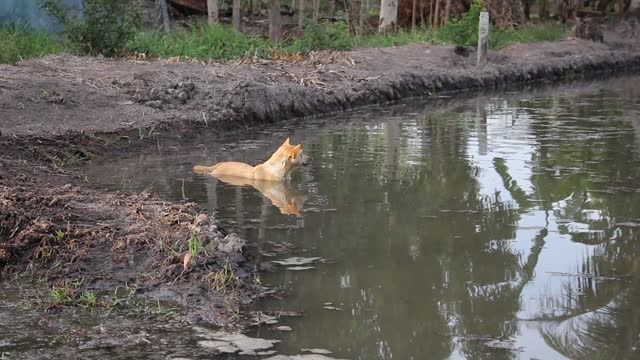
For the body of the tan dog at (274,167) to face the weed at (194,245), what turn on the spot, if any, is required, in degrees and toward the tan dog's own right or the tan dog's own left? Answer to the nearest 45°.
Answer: approximately 90° to the tan dog's own right

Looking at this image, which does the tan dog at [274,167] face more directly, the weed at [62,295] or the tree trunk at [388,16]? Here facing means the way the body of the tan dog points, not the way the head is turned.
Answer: the tree trunk

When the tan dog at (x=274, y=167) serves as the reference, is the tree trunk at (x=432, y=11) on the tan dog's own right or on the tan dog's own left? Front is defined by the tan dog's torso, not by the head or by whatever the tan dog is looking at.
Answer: on the tan dog's own left

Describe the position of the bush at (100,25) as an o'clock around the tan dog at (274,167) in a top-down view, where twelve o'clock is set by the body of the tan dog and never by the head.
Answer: The bush is roughly at 8 o'clock from the tan dog.

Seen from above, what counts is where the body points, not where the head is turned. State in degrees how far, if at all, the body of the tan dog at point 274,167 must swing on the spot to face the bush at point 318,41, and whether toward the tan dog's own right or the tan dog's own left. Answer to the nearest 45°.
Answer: approximately 90° to the tan dog's own left

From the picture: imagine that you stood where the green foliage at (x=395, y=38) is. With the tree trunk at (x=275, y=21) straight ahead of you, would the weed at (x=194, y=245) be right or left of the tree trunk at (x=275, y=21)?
left

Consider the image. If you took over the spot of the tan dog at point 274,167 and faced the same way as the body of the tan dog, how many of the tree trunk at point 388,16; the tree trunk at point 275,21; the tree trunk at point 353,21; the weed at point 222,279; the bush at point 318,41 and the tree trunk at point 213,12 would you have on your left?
5

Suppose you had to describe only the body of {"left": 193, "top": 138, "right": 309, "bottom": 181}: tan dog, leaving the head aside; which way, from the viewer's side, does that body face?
to the viewer's right

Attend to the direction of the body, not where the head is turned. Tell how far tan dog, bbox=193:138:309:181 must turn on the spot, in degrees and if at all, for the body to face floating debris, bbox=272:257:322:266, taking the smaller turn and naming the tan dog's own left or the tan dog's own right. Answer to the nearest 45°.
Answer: approximately 90° to the tan dog's own right

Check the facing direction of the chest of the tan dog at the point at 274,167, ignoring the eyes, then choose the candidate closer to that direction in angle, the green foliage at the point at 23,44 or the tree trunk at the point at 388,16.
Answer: the tree trunk
